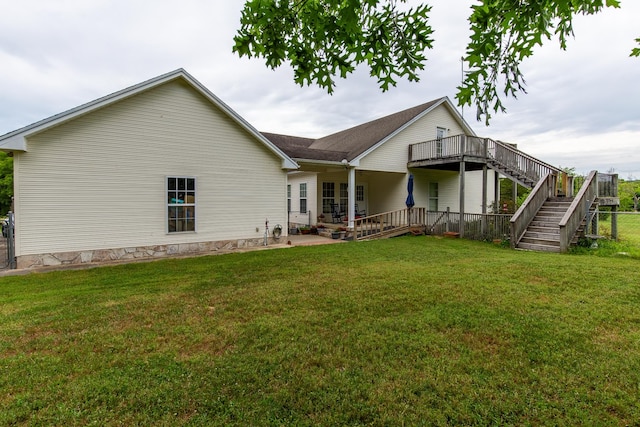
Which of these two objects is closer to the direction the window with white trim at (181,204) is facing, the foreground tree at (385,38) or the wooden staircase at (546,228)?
the foreground tree

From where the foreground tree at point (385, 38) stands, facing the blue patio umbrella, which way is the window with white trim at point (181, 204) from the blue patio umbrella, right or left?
left

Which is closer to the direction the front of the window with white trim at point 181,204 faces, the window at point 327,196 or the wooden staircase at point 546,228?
the wooden staircase

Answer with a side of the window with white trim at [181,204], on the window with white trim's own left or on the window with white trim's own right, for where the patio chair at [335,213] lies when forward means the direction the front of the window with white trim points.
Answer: on the window with white trim's own left

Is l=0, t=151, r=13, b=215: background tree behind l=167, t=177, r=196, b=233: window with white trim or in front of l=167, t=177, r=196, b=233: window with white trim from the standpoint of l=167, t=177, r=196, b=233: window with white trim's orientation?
behind

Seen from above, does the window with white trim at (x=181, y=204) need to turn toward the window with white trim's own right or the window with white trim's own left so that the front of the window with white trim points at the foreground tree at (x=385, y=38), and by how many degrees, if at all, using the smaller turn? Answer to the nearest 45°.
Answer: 0° — it already faces it

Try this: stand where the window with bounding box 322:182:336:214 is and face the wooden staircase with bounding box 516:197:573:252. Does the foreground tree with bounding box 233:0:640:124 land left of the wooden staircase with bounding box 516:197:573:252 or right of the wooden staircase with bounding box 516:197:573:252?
right

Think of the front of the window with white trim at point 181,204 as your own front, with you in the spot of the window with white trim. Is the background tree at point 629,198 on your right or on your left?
on your left

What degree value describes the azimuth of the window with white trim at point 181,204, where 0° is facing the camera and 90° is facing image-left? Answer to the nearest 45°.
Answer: approximately 0°
